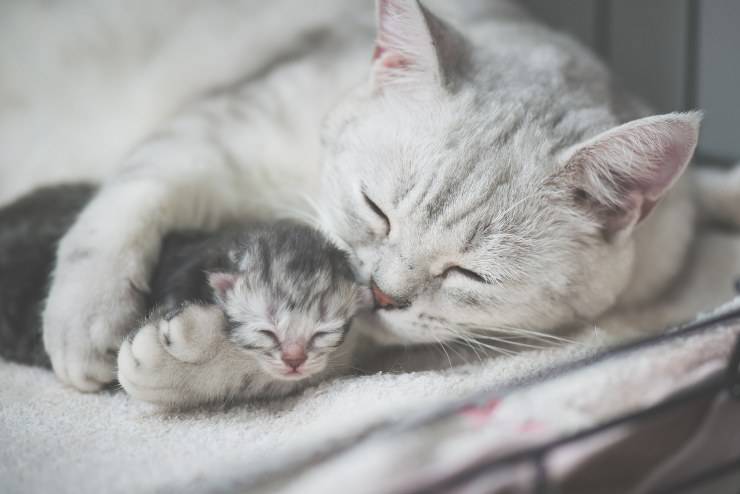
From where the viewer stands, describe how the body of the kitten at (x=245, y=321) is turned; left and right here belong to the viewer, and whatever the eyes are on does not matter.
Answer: facing the viewer and to the right of the viewer
